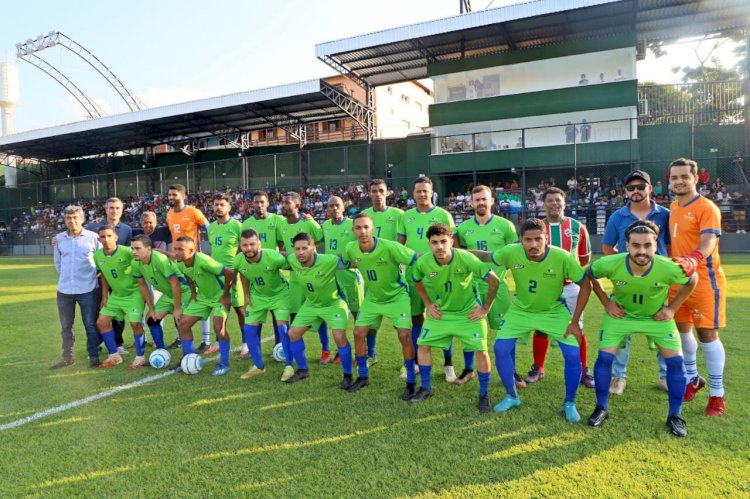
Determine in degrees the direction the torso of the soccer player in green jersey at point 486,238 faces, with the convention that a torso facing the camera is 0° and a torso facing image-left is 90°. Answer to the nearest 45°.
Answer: approximately 0°

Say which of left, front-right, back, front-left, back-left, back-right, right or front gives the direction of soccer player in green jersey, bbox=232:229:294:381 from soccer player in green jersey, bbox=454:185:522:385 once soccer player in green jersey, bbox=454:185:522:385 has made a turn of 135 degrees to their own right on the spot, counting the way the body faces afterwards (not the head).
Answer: front-left

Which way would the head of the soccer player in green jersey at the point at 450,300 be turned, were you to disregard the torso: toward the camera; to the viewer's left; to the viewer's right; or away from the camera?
toward the camera

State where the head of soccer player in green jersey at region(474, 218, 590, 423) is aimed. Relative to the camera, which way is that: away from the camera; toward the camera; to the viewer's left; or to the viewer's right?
toward the camera

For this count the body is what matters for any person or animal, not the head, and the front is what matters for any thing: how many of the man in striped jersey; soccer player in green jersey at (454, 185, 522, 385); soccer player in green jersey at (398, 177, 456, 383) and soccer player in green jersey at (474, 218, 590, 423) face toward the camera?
4

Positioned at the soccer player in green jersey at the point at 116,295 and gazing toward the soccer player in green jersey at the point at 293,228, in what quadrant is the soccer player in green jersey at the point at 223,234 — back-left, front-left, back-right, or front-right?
front-left

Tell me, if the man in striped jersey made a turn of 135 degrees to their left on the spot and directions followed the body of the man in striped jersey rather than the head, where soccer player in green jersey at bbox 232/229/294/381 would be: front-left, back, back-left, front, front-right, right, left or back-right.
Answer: back-left

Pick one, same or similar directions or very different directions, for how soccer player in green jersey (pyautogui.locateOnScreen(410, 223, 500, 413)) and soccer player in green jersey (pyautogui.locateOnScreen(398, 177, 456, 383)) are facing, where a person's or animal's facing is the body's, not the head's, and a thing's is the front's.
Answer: same or similar directions

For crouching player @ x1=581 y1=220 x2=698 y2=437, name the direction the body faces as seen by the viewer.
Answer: toward the camera

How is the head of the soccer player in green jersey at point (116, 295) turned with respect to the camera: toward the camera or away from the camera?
toward the camera

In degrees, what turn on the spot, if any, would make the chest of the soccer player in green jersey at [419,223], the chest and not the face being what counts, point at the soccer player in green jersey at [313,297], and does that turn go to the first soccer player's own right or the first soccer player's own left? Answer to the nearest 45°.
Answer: approximately 45° to the first soccer player's own right

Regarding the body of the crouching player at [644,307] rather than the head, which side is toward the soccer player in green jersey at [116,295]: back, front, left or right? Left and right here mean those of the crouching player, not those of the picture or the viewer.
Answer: right
